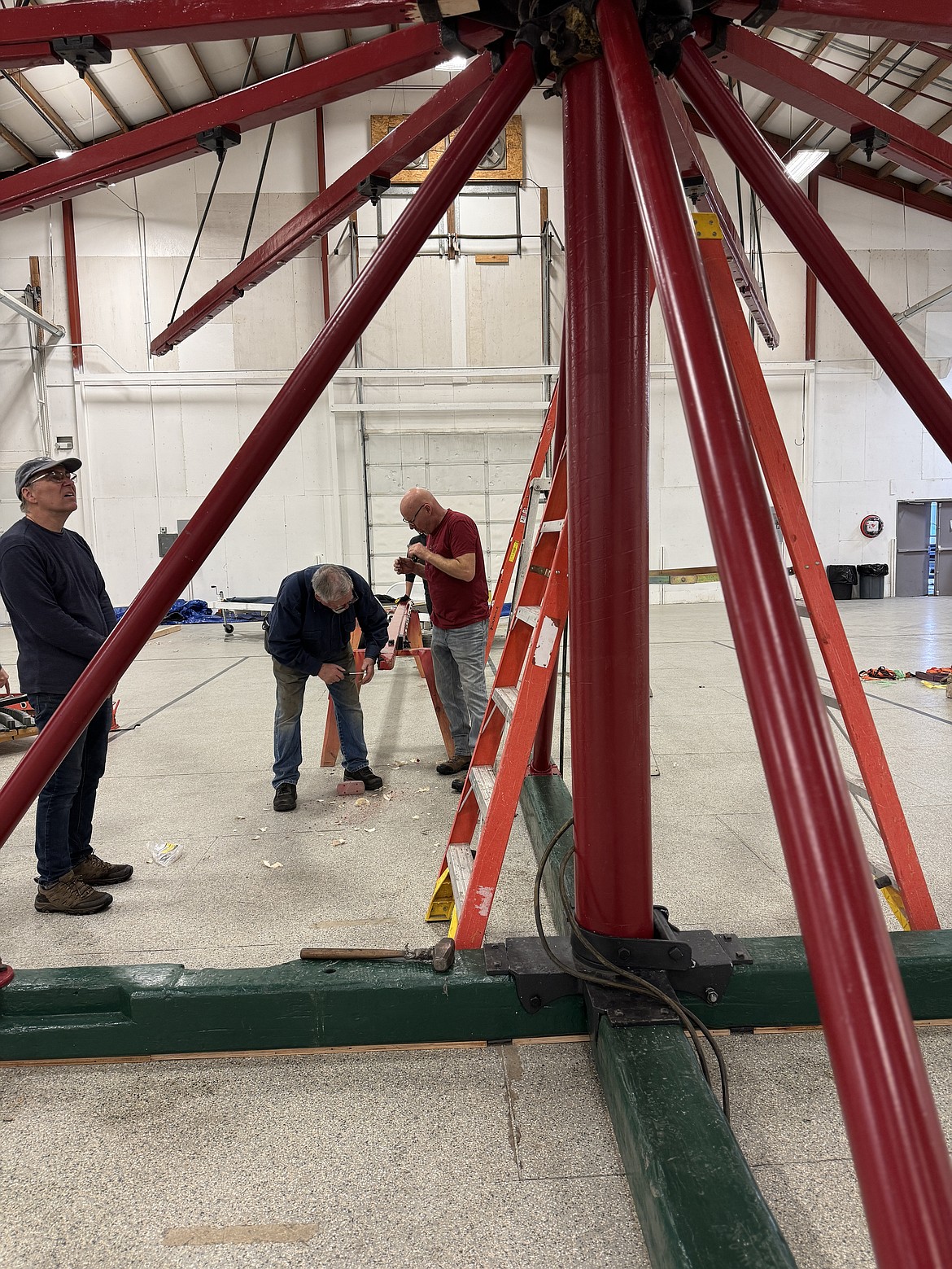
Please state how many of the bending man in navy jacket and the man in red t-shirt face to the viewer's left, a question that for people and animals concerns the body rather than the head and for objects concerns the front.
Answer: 1

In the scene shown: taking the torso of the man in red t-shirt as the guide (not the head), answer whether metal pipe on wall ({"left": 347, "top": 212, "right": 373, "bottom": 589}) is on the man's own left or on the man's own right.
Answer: on the man's own right

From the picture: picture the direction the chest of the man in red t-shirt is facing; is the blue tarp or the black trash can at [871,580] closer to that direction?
the blue tarp

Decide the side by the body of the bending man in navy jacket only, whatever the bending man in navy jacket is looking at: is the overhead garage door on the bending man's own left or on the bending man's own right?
on the bending man's own left

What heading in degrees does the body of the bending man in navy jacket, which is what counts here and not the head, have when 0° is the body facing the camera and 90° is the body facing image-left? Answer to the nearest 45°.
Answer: approximately 315°

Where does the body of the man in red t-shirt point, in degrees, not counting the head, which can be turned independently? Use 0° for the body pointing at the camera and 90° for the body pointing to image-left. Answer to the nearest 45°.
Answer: approximately 90°

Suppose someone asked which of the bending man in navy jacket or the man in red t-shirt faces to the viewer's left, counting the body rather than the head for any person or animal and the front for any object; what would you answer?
the man in red t-shirt

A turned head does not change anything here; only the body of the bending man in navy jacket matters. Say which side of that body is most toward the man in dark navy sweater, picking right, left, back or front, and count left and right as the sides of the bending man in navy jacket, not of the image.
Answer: right

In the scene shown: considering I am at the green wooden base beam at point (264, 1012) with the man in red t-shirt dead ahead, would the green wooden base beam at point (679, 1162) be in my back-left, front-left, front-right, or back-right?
back-right

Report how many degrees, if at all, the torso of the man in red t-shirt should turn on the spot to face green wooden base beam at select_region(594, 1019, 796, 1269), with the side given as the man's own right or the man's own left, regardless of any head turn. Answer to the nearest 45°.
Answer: approximately 90° to the man's own left

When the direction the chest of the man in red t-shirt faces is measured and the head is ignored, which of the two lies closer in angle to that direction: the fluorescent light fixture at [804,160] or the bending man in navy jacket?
the bending man in navy jacket

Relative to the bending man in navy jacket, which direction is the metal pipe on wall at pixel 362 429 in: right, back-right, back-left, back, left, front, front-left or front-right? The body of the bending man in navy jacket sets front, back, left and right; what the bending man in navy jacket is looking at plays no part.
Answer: back-left

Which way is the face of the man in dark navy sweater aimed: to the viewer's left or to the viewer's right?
to the viewer's right

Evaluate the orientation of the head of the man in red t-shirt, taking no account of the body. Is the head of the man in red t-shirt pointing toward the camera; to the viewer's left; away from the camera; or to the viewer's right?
to the viewer's left

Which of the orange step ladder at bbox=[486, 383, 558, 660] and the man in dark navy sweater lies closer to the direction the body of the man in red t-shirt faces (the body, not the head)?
the man in dark navy sweater
